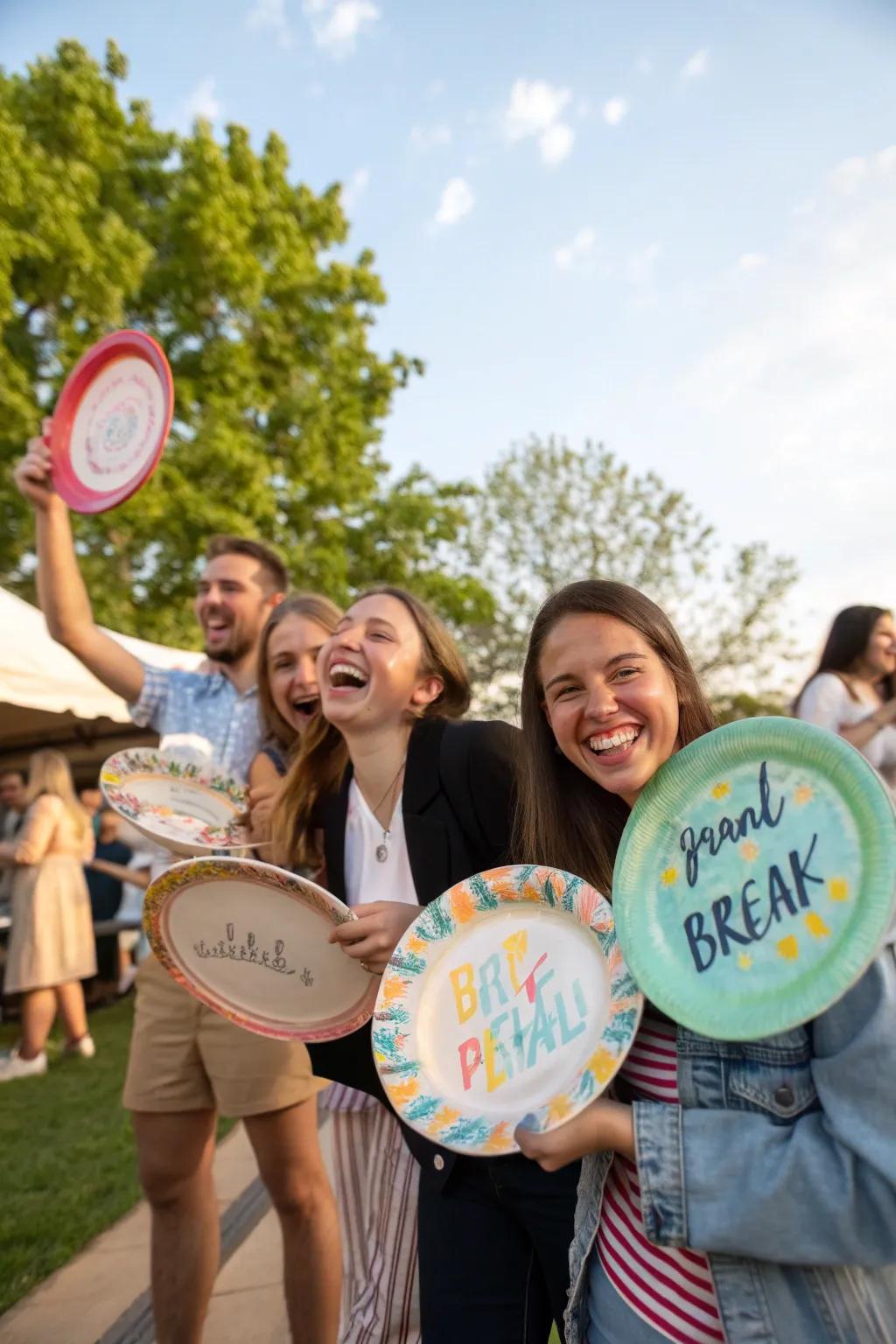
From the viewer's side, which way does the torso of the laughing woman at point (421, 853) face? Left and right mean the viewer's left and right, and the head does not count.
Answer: facing the viewer and to the left of the viewer

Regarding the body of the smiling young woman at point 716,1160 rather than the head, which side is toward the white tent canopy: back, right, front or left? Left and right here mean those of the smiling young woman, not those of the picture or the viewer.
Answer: right

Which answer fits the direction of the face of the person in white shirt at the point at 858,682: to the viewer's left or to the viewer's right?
to the viewer's right

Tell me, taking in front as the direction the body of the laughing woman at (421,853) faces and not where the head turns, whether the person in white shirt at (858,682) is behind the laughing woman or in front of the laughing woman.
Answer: behind

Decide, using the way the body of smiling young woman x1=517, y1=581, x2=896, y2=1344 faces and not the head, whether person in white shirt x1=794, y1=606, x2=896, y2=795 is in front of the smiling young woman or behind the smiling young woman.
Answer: behind

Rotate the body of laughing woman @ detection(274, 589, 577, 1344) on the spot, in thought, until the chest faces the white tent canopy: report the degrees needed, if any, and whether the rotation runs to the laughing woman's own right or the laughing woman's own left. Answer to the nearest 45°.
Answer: approximately 90° to the laughing woman's own right

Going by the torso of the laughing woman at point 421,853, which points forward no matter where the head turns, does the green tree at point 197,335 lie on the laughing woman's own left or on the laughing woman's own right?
on the laughing woman's own right

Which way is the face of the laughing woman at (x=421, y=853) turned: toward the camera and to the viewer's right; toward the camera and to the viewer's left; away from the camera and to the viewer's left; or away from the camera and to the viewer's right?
toward the camera and to the viewer's left

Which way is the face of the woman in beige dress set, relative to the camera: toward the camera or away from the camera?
away from the camera

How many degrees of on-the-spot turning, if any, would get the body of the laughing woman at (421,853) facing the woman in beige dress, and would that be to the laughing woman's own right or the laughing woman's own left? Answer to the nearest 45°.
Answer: approximately 90° to the laughing woman's own right

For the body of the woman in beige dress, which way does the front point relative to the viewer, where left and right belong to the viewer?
facing away from the viewer and to the left of the viewer

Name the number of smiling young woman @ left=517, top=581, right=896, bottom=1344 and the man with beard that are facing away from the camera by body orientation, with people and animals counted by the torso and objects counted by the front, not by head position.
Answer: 0

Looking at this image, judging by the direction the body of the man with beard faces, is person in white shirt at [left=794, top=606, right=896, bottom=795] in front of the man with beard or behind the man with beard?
behind

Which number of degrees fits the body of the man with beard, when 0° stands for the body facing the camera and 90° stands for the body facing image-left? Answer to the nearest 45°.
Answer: approximately 45°

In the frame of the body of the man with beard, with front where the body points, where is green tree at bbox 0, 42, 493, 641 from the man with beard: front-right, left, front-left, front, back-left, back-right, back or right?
back-right
